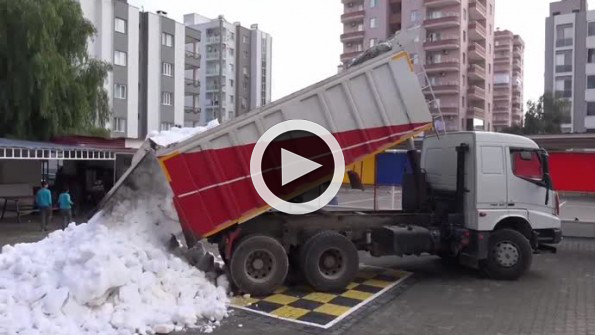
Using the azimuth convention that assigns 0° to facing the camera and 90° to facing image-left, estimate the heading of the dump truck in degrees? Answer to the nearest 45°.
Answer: approximately 270°

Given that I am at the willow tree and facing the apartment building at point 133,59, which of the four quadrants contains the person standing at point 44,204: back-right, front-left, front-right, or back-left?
back-right

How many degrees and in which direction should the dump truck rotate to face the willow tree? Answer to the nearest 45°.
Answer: approximately 135° to its left

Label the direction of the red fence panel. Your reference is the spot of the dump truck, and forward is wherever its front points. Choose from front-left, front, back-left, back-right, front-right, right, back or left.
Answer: front-left

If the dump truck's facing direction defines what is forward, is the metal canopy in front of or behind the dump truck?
behind

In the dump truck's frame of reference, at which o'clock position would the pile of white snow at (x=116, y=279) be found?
The pile of white snow is roughly at 5 o'clock from the dump truck.

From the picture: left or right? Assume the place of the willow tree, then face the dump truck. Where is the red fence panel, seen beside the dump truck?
left
